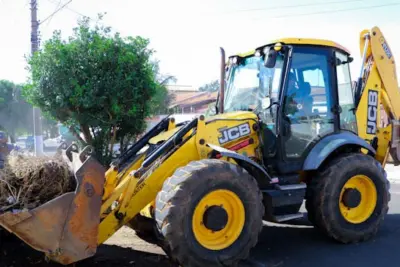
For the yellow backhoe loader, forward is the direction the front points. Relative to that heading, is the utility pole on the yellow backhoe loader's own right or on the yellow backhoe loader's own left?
on the yellow backhoe loader's own right

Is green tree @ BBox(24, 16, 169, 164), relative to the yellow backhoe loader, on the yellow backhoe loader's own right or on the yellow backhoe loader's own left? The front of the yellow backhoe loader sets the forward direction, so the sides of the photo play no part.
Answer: on the yellow backhoe loader's own right

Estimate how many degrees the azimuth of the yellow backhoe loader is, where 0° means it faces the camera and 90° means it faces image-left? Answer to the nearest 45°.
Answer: approximately 45°

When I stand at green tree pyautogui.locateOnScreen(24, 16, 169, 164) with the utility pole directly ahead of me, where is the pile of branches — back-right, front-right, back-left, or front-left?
back-left
